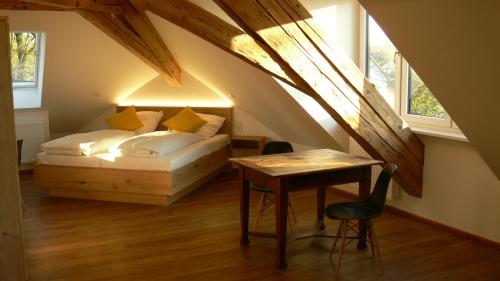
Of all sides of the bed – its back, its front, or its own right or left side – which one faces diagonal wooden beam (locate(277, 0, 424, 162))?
left

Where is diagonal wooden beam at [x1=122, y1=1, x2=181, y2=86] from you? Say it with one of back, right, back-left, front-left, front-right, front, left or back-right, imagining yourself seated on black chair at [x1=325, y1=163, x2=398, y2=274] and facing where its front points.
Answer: front-right

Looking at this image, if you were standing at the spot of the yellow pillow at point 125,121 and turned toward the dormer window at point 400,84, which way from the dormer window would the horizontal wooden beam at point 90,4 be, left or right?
right

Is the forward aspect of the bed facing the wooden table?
no

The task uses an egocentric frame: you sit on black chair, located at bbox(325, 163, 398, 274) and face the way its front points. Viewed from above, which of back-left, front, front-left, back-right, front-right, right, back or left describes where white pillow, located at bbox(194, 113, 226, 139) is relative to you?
front-right

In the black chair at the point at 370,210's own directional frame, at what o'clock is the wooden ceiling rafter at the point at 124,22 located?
The wooden ceiling rafter is roughly at 1 o'clock from the black chair.

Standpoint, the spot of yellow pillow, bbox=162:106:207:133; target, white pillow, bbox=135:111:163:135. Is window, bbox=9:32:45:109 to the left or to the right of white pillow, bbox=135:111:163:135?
left

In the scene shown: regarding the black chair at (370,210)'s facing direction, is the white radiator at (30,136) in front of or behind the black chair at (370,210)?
in front

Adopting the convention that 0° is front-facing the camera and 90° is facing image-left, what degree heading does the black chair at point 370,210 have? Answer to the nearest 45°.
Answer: approximately 90°

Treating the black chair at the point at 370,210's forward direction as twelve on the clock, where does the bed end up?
The bed is roughly at 1 o'clock from the black chair.

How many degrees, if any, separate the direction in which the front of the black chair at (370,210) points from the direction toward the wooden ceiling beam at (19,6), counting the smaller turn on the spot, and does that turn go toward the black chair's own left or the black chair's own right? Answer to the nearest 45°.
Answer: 0° — it already faces it

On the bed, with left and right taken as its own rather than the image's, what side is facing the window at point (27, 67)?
right

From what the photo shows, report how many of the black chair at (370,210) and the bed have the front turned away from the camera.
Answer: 0

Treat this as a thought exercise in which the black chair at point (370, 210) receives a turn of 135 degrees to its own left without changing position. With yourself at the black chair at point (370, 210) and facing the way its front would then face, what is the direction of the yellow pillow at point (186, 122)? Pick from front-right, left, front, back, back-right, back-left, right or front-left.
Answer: back

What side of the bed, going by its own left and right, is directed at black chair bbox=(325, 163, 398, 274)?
left

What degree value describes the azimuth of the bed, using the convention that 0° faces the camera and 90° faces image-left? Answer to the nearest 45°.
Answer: approximately 45°

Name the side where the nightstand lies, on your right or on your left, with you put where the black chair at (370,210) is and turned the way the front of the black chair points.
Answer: on your right

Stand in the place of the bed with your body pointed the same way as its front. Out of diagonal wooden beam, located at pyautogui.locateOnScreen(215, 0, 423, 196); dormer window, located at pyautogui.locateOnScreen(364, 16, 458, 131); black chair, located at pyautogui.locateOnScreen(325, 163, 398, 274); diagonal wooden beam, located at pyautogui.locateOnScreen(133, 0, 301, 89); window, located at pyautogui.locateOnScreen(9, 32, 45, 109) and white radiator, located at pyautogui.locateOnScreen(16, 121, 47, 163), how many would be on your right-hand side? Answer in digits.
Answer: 2

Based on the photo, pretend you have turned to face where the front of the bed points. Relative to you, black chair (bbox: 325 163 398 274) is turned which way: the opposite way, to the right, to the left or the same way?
to the right
